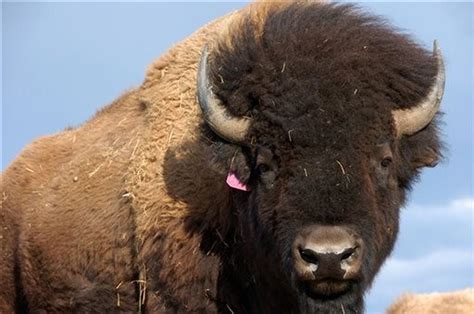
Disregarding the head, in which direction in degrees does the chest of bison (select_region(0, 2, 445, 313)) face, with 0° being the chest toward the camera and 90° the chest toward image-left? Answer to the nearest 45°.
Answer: approximately 315°
